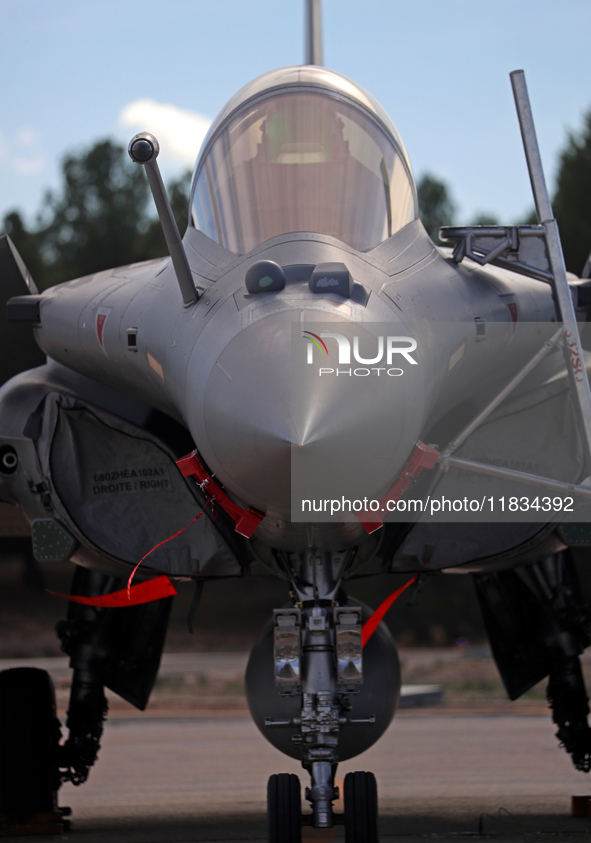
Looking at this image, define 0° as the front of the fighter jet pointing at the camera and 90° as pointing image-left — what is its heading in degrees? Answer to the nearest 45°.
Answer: approximately 0°

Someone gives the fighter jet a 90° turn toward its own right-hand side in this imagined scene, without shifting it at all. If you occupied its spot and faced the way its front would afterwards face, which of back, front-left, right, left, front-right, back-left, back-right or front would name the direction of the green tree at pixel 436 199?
right

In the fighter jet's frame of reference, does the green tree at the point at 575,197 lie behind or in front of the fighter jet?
behind
